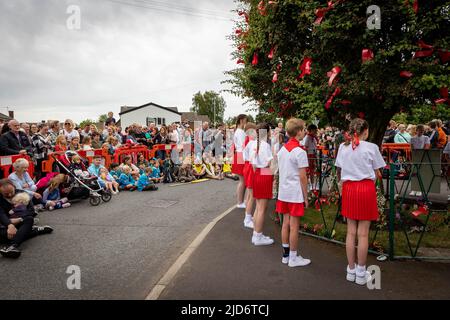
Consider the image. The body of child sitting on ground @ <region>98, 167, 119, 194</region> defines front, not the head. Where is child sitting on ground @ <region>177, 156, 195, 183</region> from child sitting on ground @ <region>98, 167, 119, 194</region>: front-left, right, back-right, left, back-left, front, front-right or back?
left

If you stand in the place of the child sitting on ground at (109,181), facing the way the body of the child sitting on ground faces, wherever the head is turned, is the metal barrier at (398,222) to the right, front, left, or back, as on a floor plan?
front

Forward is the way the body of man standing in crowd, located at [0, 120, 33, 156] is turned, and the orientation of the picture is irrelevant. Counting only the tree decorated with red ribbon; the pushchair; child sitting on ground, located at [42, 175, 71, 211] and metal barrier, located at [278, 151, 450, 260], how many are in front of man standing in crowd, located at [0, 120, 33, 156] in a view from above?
4

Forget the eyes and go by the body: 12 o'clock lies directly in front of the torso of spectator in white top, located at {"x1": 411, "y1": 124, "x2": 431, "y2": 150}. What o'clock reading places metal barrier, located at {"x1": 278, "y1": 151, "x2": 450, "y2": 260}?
The metal barrier is roughly at 12 o'clock from the spectator in white top.

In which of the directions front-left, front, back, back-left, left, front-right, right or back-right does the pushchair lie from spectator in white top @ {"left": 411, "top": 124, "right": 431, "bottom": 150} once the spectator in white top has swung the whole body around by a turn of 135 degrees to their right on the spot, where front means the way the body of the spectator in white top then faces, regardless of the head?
left

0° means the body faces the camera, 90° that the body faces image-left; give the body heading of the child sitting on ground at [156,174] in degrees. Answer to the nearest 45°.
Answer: approximately 315°

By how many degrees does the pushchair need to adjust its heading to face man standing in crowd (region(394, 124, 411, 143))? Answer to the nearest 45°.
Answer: approximately 45° to its left
